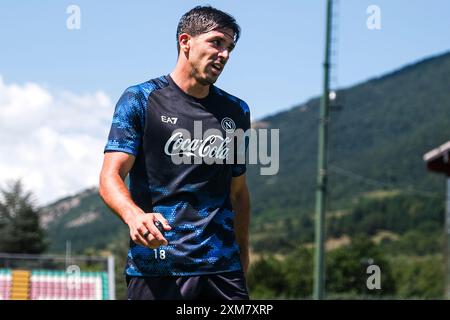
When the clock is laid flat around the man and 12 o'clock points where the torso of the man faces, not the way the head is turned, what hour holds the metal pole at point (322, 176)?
The metal pole is roughly at 8 o'clock from the man.

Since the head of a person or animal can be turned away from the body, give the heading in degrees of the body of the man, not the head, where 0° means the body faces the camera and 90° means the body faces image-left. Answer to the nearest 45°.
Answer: approximately 315°

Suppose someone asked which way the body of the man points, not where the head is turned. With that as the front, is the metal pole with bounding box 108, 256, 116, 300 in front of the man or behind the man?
behind

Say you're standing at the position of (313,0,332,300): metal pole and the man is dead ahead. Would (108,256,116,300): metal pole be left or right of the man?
right
